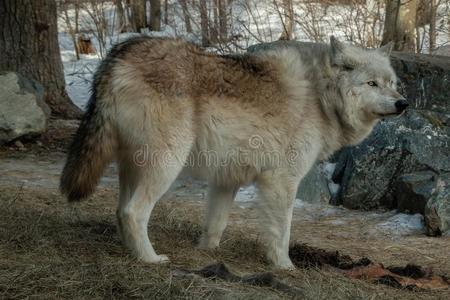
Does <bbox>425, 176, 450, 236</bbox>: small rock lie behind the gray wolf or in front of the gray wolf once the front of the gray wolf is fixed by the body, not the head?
in front

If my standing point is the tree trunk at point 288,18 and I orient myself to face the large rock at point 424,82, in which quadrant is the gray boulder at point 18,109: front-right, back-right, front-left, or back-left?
front-right

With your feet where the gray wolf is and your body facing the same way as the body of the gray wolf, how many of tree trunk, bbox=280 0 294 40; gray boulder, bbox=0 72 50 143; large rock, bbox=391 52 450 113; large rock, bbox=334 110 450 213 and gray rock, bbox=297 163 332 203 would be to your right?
0

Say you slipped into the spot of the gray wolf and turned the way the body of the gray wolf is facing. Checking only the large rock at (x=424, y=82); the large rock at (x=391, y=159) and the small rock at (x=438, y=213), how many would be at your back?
0

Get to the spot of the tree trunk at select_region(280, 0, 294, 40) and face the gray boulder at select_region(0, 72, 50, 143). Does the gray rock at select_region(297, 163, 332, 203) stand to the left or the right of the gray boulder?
left

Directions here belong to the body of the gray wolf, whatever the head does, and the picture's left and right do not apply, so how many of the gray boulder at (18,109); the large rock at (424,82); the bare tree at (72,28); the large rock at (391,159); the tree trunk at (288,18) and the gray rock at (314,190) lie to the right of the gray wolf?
0

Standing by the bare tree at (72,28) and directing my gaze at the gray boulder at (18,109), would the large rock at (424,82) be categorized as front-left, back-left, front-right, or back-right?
front-left

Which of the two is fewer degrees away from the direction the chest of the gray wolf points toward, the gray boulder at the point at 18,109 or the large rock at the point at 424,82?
the large rock

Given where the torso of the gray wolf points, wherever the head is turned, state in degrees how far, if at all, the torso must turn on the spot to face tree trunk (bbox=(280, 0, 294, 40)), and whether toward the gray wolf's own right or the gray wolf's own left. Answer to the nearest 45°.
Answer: approximately 90° to the gray wolf's own left

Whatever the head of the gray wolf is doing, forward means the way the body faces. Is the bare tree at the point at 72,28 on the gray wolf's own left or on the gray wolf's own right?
on the gray wolf's own left

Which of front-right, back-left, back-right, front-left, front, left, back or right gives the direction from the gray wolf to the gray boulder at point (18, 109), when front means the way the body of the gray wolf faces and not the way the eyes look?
back-left

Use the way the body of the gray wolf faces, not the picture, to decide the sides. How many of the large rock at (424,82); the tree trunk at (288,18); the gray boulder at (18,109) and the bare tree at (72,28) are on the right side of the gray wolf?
0

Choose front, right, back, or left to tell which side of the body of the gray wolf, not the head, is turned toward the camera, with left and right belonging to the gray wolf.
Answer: right

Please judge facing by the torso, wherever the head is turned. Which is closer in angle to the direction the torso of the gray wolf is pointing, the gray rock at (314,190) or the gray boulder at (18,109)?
the gray rock
